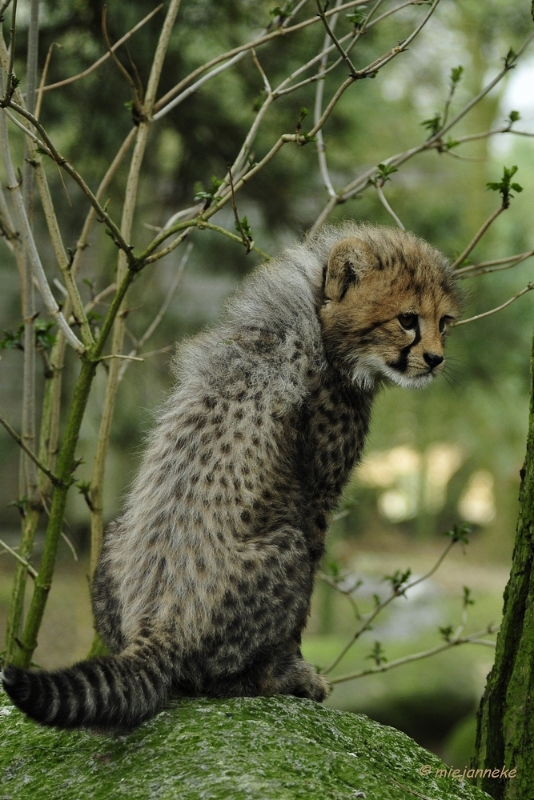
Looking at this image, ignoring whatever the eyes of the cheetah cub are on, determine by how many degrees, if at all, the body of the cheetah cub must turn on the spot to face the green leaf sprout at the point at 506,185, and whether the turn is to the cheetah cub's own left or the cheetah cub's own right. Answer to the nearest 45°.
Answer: approximately 45° to the cheetah cub's own right

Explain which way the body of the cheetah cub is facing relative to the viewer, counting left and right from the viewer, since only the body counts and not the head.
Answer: facing away from the viewer and to the right of the viewer

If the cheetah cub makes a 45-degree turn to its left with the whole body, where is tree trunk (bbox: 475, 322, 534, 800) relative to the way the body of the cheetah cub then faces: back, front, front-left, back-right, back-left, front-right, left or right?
right
